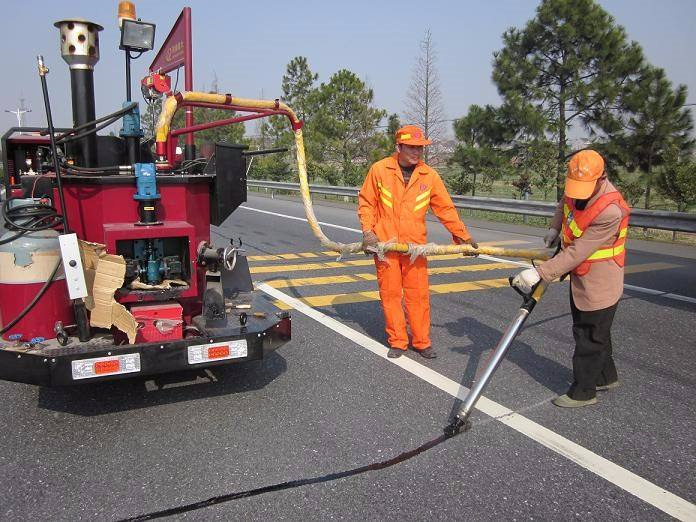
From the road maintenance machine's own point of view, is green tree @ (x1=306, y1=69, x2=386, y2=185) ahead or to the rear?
ahead

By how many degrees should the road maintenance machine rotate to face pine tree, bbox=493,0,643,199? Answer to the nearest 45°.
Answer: approximately 45° to its right

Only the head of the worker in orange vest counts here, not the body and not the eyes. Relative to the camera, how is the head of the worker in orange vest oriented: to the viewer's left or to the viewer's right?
to the viewer's left

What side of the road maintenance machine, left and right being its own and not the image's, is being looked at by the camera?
back

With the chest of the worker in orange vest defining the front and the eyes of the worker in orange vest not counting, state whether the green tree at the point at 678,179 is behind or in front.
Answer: behind

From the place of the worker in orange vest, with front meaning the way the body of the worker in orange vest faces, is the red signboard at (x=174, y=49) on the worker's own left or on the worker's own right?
on the worker's own right

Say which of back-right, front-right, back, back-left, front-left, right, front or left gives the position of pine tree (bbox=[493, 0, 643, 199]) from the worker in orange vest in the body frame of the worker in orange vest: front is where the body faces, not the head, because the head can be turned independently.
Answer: back-right

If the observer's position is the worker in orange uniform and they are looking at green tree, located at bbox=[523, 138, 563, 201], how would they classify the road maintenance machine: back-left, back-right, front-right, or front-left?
back-left

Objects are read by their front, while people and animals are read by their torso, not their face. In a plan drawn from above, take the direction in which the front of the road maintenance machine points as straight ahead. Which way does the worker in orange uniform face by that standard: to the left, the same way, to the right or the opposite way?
the opposite way

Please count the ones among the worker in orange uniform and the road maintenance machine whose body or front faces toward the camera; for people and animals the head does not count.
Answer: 1

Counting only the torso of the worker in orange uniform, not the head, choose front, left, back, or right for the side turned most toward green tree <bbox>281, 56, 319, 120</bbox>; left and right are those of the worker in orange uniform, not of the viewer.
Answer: back

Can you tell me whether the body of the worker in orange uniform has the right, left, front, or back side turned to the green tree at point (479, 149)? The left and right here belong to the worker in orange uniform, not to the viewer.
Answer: back
